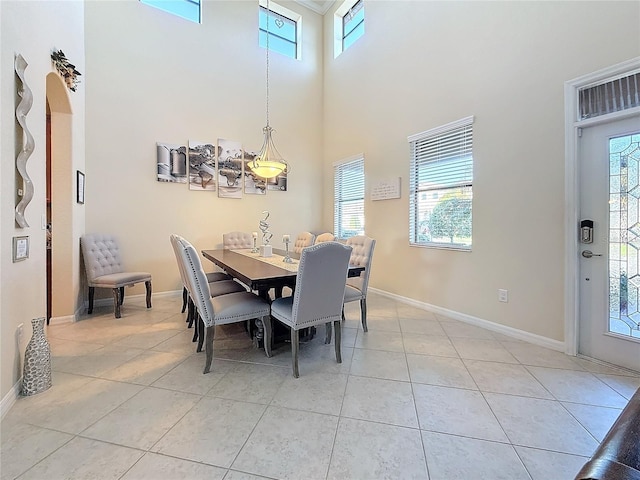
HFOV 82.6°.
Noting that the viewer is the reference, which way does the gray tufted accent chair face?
facing the viewer and to the right of the viewer

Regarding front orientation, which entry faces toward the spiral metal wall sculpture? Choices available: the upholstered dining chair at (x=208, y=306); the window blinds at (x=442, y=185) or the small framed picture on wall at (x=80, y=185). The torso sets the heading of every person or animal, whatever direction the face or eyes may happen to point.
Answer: the window blinds

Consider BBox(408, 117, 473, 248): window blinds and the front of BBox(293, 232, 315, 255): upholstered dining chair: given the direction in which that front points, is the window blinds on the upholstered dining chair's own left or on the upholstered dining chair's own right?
on the upholstered dining chair's own left

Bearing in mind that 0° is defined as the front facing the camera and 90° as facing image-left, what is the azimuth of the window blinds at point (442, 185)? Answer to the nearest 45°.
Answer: approximately 45°

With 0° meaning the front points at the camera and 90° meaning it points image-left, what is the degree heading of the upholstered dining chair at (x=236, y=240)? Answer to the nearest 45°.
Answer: approximately 0°

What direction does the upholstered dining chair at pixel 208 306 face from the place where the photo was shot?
facing away from the viewer and to the right of the viewer

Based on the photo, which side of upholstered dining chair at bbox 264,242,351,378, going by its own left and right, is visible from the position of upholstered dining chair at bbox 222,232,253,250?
front

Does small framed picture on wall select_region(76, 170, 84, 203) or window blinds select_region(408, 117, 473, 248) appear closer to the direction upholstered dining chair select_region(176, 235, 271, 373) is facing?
the window blinds

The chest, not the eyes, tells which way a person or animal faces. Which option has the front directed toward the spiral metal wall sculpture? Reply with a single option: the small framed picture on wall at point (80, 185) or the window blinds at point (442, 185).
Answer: the window blinds

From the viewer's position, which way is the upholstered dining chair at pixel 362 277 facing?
facing the viewer and to the left of the viewer

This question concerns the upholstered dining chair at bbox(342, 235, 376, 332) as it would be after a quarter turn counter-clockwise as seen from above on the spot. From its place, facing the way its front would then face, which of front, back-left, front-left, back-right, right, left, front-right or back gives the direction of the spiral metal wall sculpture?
right

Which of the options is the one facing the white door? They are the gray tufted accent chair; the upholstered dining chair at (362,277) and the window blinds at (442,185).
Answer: the gray tufted accent chair

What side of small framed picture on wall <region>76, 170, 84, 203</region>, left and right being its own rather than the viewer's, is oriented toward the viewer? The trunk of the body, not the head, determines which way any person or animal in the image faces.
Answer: right

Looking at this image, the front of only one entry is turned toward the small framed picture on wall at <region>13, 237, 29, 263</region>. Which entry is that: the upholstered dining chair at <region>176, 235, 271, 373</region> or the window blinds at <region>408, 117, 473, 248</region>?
the window blinds

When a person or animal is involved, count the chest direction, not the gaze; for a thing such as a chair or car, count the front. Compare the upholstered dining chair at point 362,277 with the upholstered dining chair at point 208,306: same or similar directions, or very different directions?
very different directions

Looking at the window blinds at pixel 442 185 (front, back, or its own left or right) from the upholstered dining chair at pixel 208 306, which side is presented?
front

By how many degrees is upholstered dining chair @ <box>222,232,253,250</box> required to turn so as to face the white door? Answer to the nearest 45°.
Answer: approximately 45° to its left

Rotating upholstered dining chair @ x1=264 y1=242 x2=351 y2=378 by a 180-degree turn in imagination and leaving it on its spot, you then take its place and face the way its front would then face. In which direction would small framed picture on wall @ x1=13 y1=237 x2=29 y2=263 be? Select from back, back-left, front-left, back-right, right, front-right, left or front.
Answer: back-right

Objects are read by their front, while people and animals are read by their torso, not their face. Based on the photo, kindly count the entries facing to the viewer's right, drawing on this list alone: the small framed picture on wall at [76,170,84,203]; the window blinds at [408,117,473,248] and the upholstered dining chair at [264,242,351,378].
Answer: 1

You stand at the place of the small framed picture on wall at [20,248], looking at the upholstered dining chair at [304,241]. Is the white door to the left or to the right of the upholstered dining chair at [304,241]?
right
